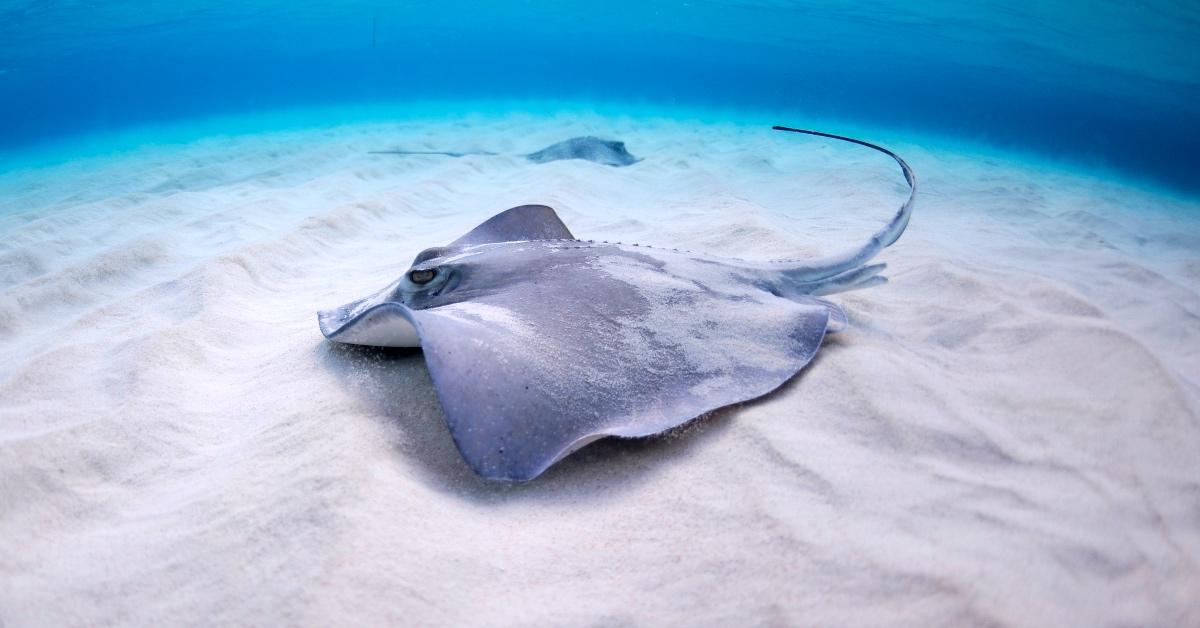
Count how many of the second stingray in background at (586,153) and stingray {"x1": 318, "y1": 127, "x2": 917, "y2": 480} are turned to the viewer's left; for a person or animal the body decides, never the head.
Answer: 1

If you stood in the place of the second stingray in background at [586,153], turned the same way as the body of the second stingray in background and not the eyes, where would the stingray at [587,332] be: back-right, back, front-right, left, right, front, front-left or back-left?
right

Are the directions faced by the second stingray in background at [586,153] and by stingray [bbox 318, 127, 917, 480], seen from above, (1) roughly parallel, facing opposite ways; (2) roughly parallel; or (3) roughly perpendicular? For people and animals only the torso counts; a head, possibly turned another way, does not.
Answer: roughly parallel, facing opposite ways

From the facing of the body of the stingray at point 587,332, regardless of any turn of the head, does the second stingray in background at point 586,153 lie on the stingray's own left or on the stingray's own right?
on the stingray's own right

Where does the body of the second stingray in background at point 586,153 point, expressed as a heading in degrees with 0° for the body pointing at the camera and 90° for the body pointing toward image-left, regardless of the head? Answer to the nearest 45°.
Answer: approximately 270°

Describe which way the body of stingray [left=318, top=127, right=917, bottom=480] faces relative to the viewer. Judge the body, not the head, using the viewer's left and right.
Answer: facing to the left of the viewer

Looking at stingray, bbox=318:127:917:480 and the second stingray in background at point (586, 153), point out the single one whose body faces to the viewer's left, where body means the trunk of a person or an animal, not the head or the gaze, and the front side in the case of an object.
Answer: the stingray
